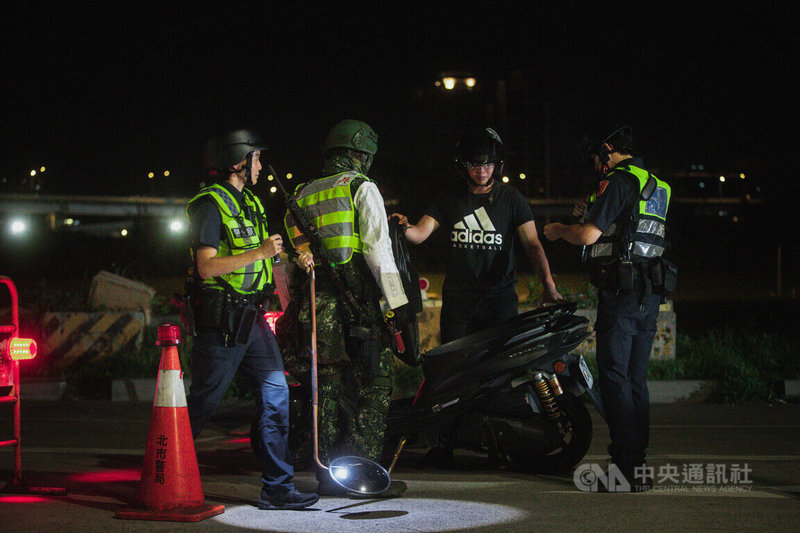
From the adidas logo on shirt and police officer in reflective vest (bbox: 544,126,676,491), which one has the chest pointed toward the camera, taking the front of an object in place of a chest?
the adidas logo on shirt

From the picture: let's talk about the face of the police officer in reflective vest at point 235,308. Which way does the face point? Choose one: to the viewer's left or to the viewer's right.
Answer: to the viewer's right

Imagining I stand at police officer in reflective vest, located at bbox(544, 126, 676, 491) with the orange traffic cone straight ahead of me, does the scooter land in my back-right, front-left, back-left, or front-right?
front-right

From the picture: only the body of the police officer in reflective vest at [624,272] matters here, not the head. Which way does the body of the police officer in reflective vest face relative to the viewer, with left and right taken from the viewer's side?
facing away from the viewer and to the left of the viewer

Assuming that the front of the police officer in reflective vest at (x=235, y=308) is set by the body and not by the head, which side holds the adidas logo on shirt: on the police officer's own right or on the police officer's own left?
on the police officer's own left

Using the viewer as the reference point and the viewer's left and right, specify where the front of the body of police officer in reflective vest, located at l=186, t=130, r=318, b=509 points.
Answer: facing the viewer and to the right of the viewer

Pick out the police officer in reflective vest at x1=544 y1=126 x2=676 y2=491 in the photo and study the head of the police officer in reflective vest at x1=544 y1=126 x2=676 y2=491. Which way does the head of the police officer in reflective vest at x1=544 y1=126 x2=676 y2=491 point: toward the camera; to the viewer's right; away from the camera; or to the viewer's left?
to the viewer's left

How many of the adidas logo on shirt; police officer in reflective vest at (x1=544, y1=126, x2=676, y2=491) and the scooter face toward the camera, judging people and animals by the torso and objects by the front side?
1

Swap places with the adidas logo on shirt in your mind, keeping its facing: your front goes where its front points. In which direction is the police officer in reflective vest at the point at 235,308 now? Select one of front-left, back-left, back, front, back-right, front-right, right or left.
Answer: front-right

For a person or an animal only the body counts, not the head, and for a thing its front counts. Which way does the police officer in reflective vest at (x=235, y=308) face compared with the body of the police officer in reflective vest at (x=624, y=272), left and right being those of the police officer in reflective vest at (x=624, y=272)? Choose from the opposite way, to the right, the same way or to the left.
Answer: the opposite way

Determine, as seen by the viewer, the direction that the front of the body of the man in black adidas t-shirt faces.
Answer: toward the camera

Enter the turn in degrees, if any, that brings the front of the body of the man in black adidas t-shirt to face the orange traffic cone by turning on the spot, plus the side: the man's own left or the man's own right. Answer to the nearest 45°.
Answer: approximately 45° to the man's own right
